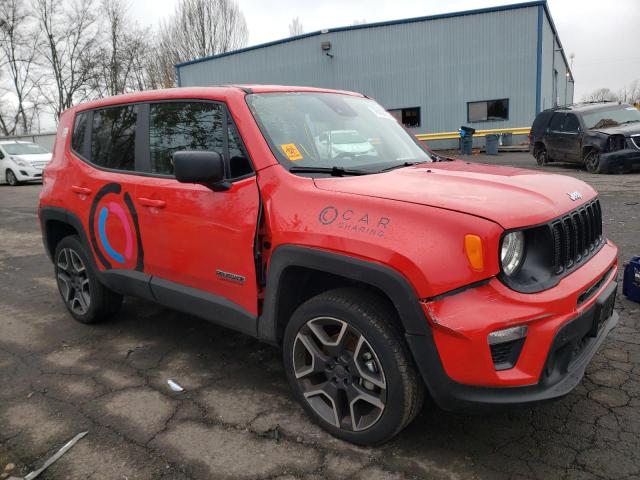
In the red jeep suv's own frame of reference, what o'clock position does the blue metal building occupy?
The blue metal building is roughly at 8 o'clock from the red jeep suv.

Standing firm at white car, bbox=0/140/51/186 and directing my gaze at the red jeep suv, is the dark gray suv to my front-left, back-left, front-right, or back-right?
front-left

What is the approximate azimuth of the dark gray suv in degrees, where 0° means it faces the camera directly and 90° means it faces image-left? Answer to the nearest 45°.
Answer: approximately 315°

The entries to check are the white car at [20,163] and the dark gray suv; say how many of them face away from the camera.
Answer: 0

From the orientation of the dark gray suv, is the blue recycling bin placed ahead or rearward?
rearward

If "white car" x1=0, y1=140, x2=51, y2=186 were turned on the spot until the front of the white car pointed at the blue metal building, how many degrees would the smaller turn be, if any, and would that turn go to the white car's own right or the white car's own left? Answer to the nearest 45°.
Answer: approximately 45° to the white car's own left

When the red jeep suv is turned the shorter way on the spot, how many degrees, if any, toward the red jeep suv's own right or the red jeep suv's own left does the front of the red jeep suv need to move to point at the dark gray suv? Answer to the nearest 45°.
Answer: approximately 90° to the red jeep suv's own left

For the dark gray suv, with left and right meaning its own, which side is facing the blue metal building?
back

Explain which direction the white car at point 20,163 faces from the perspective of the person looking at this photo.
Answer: facing the viewer and to the right of the viewer

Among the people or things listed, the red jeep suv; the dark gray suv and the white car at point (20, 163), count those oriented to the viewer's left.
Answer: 0

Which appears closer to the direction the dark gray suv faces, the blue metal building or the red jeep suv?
the red jeep suv

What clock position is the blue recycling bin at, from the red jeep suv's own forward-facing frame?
The blue recycling bin is roughly at 8 o'clock from the red jeep suv.
